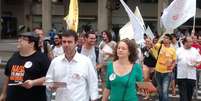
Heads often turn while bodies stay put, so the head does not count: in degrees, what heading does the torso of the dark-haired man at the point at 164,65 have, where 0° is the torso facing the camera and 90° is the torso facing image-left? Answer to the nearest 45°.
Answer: approximately 0°

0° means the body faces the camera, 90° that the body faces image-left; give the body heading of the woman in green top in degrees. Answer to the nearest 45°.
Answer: approximately 45°

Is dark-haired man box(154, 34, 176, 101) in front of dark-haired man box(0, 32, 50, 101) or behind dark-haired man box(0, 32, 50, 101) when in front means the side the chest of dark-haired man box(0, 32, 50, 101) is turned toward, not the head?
behind

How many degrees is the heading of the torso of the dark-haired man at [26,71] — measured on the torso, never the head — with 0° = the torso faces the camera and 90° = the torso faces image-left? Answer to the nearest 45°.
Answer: approximately 45°

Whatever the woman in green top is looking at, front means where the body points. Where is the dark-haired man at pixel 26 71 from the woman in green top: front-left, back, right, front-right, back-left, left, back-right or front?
front-right

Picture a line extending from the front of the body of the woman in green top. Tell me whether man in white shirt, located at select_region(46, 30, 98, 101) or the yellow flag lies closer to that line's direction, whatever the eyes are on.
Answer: the man in white shirt

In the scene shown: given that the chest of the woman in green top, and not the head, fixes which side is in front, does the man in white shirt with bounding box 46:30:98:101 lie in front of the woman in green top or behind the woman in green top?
in front

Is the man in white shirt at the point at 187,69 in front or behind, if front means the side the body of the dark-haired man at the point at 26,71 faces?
behind
